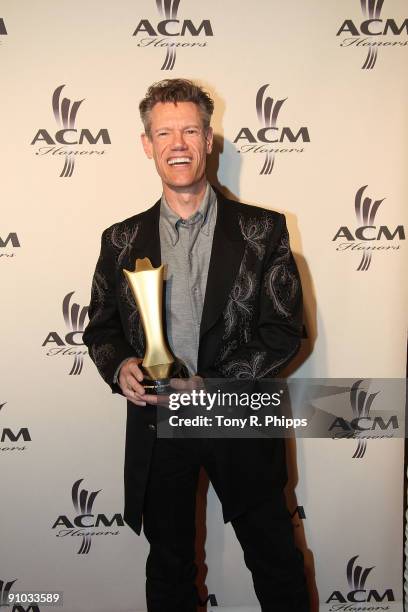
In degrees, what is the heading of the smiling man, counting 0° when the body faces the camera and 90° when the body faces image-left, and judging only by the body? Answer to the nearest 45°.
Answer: approximately 0°
